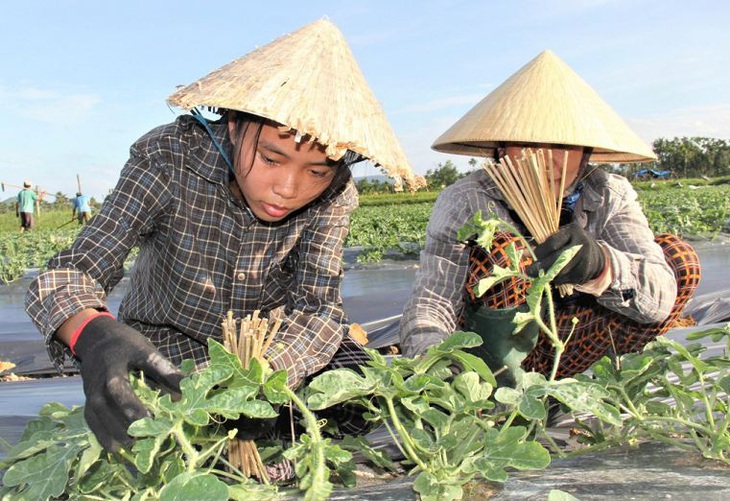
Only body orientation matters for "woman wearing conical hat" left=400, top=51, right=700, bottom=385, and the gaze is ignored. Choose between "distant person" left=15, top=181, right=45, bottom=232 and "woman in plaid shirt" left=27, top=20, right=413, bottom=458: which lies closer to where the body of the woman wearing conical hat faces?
the woman in plaid shirt

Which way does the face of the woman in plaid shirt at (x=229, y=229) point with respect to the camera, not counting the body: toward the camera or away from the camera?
toward the camera

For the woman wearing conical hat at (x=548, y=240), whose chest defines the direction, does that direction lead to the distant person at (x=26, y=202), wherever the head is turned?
no

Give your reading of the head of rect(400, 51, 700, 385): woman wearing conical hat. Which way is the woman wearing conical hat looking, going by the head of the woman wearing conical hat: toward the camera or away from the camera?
toward the camera

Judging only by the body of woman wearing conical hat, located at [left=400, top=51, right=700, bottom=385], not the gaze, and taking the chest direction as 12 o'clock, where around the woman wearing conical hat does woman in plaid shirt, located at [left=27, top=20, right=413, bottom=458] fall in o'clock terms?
The woman in plaid shirt is roughly at 2 o'clock from the woman wearing conical hat.

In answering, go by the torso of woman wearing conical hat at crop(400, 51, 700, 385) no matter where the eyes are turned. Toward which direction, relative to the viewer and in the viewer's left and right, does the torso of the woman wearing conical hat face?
facing the viewer
